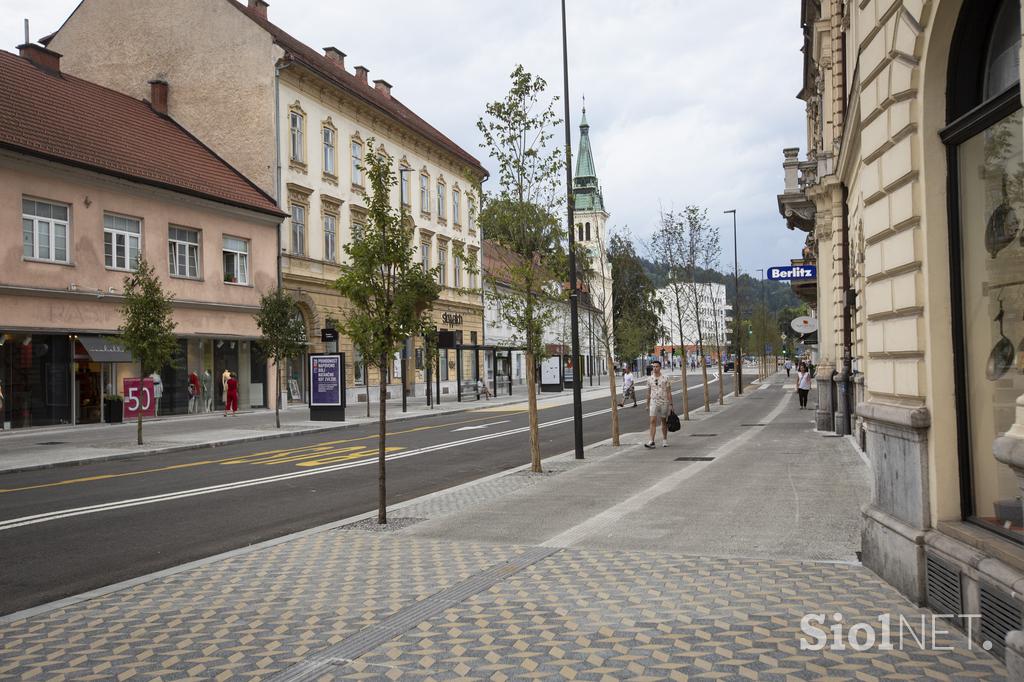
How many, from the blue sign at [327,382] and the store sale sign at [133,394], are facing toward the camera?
2

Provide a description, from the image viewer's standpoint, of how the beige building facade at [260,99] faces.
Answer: facing the viewer and to the right of the viewer

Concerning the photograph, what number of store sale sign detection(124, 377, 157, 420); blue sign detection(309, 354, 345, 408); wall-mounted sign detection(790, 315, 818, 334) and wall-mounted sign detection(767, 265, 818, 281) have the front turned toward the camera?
4

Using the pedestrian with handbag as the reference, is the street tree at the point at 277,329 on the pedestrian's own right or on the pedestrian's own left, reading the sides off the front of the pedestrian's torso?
on the pedestrian's own right

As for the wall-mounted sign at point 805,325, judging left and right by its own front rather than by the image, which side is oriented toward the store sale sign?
right

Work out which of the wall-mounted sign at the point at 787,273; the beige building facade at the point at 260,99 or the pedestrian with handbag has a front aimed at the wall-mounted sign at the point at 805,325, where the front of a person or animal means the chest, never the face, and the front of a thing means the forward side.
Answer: the beige building facade

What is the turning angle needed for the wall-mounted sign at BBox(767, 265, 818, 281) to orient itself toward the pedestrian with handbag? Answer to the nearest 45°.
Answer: approximately 45° to its right

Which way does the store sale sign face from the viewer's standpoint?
toward the camera

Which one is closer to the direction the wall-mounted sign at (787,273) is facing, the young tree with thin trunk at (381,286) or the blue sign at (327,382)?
the young tree with thin trunk

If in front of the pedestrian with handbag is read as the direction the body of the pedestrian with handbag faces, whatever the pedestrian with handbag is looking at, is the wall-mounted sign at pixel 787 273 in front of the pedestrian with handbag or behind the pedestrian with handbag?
behind

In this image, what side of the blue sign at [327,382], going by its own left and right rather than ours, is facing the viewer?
front

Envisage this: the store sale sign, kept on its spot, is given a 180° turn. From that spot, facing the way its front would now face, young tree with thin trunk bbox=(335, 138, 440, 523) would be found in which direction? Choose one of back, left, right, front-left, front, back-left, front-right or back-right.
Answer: back
